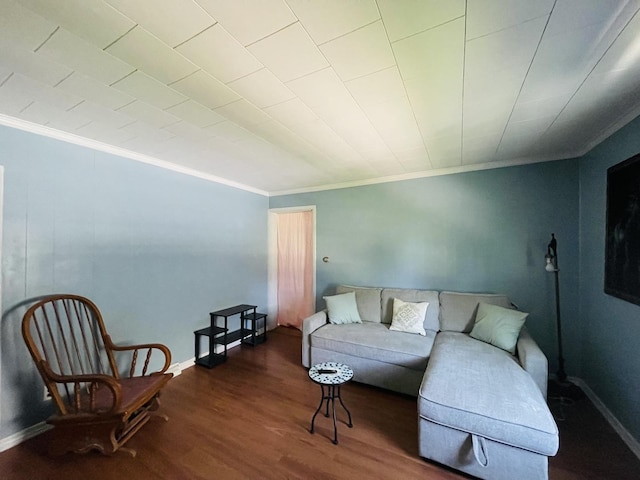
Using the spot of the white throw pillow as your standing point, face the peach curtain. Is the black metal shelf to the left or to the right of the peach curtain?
left

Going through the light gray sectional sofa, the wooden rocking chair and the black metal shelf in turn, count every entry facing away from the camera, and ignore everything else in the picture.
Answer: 0

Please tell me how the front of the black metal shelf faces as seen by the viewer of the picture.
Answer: facing the viewer and to the right of the viewer

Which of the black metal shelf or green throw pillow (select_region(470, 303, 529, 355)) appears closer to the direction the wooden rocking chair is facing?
the green throw pillow

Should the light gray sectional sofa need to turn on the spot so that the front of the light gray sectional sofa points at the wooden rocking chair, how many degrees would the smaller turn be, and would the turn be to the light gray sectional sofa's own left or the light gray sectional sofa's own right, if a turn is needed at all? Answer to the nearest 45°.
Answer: approximately 45° to the light gray sectional sofa's own right

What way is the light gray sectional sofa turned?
toward the camera

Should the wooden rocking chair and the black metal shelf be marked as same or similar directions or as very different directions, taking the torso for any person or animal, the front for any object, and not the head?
same or similar directions

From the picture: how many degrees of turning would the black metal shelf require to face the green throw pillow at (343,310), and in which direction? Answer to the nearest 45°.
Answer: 0° — it already faces it

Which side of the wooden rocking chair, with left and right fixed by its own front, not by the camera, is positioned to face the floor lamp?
front

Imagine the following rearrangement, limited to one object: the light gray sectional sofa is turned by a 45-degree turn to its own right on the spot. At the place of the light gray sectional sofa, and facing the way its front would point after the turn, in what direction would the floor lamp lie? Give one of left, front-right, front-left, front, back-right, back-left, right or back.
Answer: back

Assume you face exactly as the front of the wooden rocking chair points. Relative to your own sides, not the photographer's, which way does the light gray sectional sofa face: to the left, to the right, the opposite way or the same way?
to the right

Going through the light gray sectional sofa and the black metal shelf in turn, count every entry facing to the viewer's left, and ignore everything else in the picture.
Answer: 0

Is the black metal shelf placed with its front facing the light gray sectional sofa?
yes

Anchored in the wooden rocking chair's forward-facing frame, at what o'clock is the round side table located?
The round side table is roughly at 12 o'clock from the wooden rocking chair.

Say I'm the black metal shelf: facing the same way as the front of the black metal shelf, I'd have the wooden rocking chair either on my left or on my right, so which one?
on my right

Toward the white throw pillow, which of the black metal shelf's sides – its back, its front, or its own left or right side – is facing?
front

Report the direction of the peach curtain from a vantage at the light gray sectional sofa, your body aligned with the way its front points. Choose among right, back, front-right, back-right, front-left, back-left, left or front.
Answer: back-right
